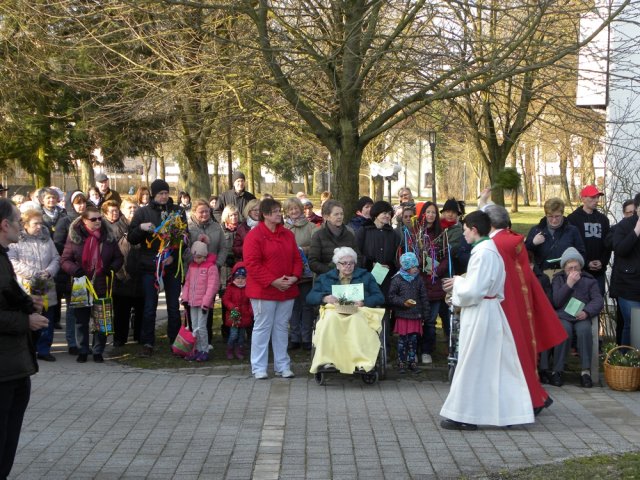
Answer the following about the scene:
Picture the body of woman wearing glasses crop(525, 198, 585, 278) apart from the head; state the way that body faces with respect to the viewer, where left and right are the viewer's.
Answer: facing the viewer

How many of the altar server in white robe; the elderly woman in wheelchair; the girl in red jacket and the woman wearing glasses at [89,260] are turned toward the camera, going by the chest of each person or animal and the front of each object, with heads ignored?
3

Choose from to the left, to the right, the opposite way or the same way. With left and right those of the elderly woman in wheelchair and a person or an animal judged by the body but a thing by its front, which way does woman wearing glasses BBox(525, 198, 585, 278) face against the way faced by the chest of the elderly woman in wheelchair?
the same way

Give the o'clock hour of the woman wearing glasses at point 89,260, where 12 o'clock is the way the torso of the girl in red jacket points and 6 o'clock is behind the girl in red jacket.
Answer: The woman wearing glasses is roughly at 3 o'clock from the girl in red jacket.

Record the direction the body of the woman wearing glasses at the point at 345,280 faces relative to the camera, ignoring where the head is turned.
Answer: toward the camera

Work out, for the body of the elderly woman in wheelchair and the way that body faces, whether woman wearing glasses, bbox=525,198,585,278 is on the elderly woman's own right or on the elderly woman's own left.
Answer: on the elderly woman's own left

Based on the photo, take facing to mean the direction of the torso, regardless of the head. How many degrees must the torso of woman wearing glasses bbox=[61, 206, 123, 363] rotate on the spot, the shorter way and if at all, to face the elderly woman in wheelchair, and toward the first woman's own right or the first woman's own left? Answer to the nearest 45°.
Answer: approximately 45° to the first woman's own left

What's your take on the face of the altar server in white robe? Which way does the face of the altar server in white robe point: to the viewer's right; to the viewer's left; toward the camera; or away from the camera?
to the viewer's left

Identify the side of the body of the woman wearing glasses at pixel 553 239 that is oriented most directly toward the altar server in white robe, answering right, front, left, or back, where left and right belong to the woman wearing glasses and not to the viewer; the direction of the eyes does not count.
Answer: front

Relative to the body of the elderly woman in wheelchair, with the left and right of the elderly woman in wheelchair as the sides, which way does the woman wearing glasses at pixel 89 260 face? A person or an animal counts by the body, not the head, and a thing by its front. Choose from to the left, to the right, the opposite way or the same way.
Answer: the same way

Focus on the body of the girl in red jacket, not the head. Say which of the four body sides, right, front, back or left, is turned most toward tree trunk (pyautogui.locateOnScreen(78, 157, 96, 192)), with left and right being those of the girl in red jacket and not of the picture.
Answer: back

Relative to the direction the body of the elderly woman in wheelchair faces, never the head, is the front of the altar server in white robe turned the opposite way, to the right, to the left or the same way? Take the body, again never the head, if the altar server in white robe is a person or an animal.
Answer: to the right

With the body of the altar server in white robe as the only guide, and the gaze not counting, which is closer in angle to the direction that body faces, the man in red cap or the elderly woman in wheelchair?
the elderly woman in wheelchair
